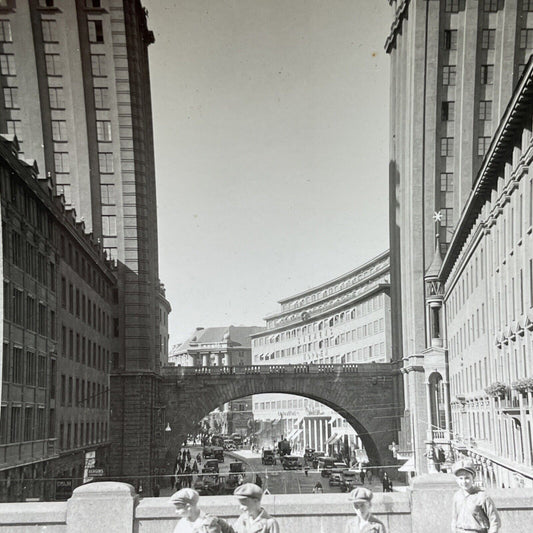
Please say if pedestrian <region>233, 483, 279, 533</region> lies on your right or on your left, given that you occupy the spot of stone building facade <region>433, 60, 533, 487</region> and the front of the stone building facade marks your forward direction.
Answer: on your left

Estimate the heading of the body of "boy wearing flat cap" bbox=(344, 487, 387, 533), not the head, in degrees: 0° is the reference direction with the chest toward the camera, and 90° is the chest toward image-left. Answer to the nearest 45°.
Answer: approximately 45°

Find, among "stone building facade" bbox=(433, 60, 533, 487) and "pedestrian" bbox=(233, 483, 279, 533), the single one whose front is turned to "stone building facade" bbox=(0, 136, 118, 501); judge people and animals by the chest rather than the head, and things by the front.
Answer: "stone building facade" bbox=(433, 60, 533, 487)

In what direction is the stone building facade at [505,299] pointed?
to the viewer's left

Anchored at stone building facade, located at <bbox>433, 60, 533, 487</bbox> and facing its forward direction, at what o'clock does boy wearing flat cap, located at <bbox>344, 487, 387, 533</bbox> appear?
The boy wearing flat cap is roughly at 9 o'clock from the stone building facade.

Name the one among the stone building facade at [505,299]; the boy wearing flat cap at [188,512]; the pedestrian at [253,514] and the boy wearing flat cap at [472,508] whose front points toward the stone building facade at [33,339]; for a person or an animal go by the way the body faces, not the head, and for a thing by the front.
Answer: the stone building facade at [505,299]

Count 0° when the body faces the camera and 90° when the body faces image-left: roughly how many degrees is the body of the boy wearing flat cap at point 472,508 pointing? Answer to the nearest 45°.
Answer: approximately 45°

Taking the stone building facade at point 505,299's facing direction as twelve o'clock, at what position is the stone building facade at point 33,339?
the stone building facade at point 33,339 is roughly at 12 o'clock from the stone building facade at point 505,299.

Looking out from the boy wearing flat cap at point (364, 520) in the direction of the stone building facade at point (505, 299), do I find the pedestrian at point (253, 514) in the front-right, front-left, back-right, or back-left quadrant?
back-left
